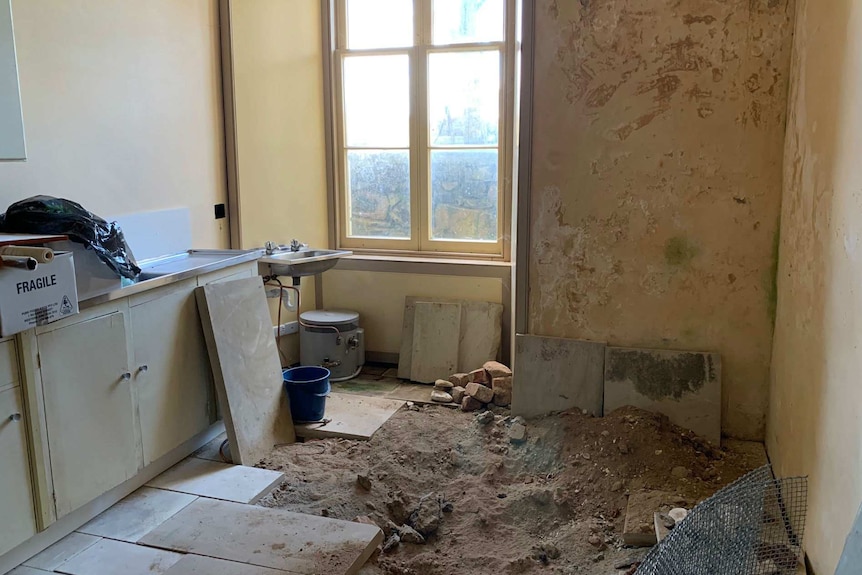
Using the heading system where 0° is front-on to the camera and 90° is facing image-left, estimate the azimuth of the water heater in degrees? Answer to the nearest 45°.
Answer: approximately 315°

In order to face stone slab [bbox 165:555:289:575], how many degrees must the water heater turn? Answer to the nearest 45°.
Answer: approximately 45° to its right

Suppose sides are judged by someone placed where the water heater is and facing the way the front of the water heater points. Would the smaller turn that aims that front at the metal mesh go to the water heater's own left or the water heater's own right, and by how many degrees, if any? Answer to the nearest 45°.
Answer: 0° — it already faces it

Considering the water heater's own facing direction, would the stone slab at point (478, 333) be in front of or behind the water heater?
in front

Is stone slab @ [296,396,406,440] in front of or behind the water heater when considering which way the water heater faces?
in front

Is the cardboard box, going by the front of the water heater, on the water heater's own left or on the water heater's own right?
on the water heater's own right
